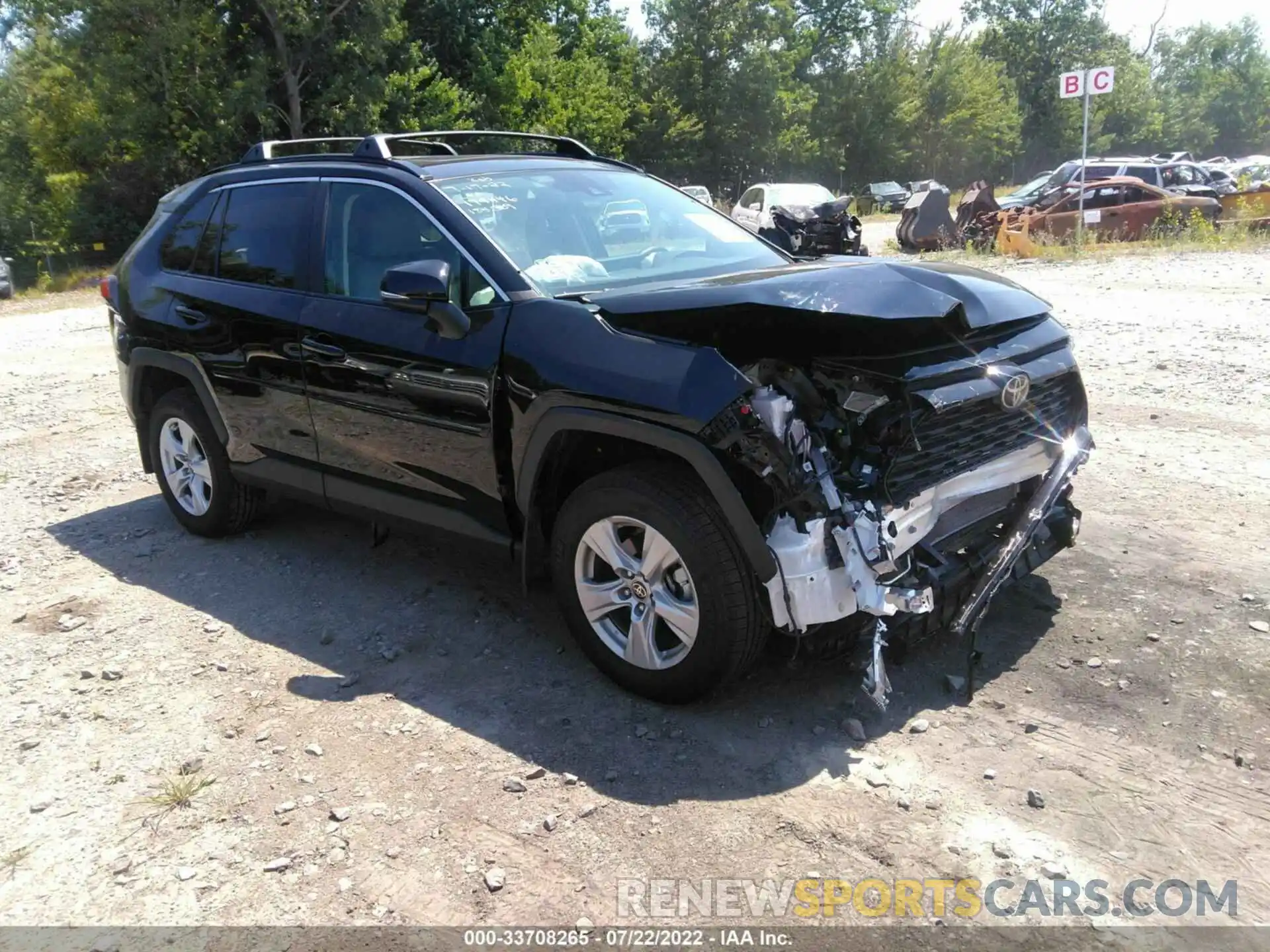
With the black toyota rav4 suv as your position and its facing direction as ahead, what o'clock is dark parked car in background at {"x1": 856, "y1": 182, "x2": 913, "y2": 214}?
The dark parked car in background is roughly at 8 o'clock from the black toyota rav4 suv.

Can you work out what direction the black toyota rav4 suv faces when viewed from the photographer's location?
facing the viewer and to the right of the viewer

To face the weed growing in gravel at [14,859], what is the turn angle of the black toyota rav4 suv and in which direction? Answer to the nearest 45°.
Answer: approximately 90° to its right

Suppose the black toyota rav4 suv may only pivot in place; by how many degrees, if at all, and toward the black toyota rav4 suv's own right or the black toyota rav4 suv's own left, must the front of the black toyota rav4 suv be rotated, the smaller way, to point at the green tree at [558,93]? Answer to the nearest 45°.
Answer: approximately 135° to the black toyota rav4 suv's own left

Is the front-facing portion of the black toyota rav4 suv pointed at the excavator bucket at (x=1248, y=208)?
no

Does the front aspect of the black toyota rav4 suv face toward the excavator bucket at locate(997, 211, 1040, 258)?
no

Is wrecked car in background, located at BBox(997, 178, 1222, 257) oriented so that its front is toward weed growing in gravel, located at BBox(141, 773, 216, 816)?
no

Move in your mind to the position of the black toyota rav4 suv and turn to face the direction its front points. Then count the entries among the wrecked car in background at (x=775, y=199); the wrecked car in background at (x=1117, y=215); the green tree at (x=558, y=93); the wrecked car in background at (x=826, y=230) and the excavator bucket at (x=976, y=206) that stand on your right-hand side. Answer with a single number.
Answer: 0
